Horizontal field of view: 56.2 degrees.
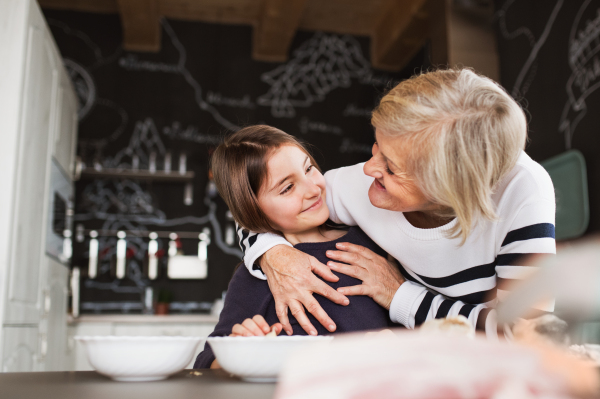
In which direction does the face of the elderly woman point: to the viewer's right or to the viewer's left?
to the viewer's left

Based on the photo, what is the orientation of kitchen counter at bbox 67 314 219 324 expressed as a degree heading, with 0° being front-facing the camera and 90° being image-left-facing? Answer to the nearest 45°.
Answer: approximately 0°

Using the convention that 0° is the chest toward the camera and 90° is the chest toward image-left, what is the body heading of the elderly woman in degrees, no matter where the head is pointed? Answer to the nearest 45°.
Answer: approximately 45°

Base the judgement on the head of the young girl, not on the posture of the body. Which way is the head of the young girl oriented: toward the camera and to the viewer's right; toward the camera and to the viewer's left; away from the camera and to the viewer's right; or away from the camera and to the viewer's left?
toward the camera and to the viewer's right

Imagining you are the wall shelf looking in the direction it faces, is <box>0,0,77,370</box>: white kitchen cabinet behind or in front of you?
in front

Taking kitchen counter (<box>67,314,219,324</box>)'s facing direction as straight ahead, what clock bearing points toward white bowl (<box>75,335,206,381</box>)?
The white bowl is roughly at 12 o'clock from the kitchen counter.

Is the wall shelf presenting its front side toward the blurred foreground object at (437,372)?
yes

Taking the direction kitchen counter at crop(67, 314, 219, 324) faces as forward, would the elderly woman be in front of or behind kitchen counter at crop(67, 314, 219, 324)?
in front

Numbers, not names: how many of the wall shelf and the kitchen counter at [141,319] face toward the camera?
2

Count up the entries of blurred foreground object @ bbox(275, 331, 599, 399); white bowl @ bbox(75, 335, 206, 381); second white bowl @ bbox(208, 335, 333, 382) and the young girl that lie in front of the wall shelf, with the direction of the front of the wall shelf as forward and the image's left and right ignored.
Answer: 4
